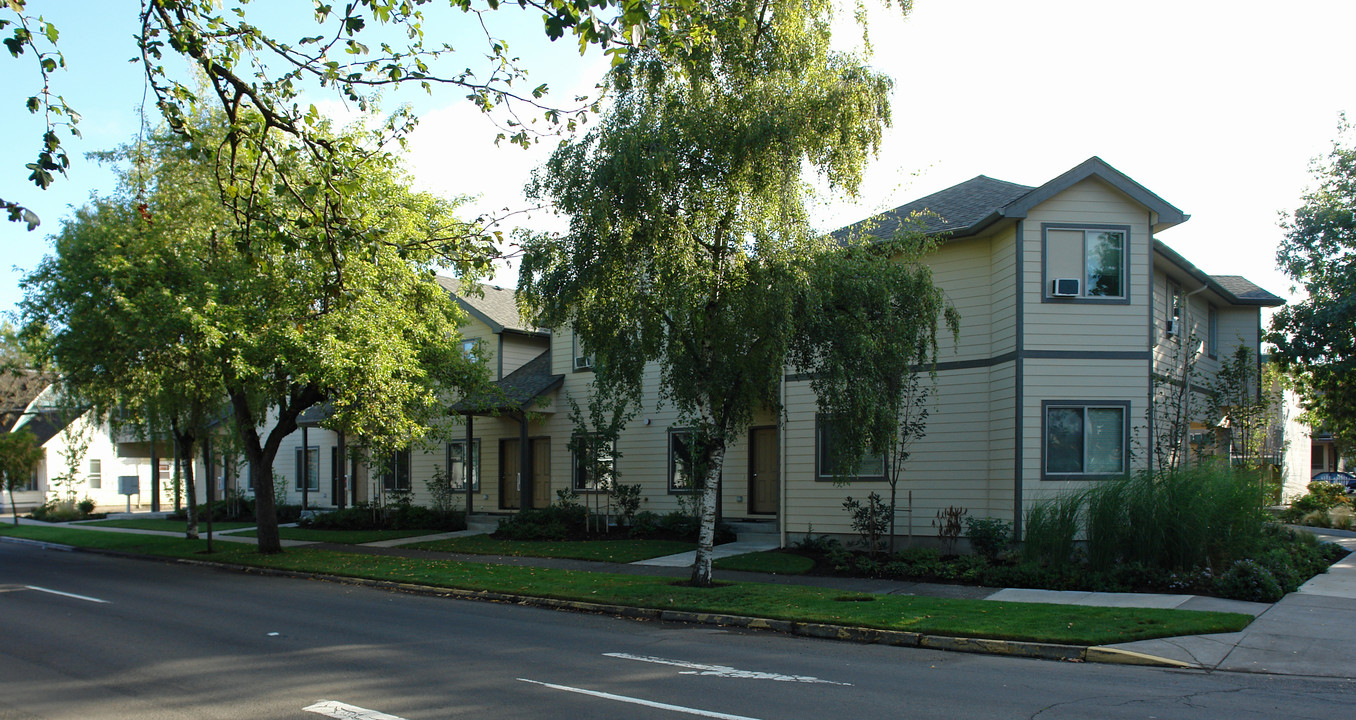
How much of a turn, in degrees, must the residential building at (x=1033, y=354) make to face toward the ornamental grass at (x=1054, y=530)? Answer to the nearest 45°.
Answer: approximately 45° to its left

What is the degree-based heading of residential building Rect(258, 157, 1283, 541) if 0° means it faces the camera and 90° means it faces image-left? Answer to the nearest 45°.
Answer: approximately 45°

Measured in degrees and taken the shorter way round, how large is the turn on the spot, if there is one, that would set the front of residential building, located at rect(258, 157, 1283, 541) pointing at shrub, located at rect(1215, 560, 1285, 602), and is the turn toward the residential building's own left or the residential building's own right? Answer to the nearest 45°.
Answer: approximately 45° to the residential building's own left

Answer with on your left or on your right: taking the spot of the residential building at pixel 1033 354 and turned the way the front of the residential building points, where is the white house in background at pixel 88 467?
on your right
